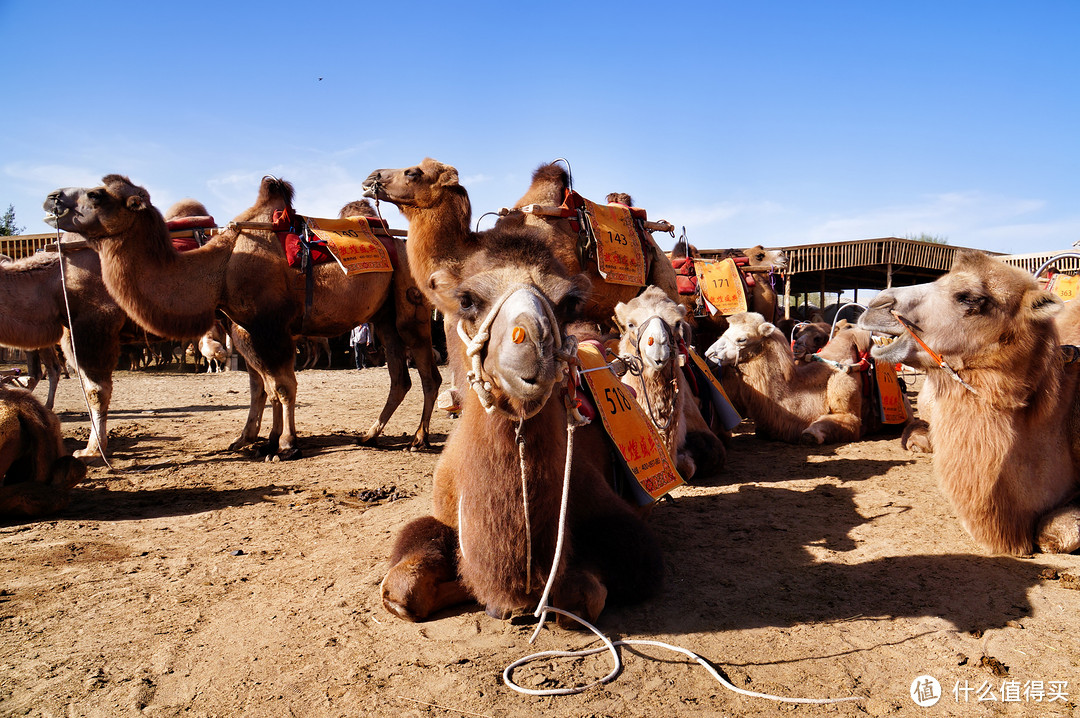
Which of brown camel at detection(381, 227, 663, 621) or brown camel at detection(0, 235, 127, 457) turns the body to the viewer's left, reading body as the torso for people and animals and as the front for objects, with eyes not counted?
brown camel at detection(0, 235, 127, 457)

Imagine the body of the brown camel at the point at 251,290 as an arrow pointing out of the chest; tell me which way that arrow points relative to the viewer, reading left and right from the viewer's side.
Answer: facing to the left of the viewer

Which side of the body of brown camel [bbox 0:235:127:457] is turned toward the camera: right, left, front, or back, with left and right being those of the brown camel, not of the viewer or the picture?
left

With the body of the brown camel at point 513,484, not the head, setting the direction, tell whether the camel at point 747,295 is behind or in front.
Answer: behind

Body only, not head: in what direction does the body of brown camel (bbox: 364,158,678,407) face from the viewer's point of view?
to the viewer's left

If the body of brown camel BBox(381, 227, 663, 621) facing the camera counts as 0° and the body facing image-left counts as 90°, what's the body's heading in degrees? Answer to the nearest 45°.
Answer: approximately 0°

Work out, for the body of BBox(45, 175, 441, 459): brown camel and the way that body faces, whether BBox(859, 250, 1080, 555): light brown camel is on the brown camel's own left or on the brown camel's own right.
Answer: on the brown camel's own left

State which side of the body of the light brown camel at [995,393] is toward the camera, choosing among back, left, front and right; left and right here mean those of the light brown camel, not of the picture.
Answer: left
